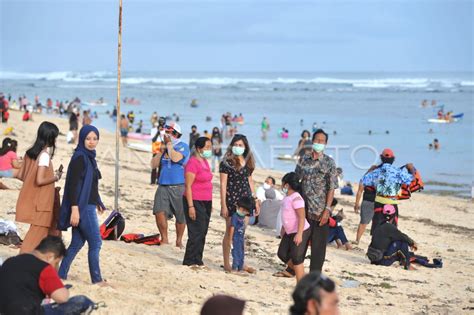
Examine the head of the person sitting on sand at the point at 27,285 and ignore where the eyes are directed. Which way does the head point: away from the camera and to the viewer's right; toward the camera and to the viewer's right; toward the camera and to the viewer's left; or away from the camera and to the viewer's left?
away from the camera and to the viewer's right

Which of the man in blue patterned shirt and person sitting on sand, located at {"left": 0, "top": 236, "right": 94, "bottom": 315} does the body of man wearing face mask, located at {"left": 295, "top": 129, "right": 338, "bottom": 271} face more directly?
the person sitting on sand

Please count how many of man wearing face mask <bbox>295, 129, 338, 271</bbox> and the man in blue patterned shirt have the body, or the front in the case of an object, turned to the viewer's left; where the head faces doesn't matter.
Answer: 0

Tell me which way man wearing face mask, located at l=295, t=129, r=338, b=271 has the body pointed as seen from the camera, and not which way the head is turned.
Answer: toward the camera

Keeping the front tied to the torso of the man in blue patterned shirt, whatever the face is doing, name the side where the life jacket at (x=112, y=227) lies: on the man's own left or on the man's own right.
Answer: on the man's own left

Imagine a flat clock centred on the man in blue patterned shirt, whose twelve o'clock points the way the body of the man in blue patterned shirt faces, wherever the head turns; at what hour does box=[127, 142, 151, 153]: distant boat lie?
The distant boat is roughly at 11 o'clock from the man in blue patterned shirt.

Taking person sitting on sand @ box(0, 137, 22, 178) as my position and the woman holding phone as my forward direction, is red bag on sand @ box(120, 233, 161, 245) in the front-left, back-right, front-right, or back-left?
front-left
